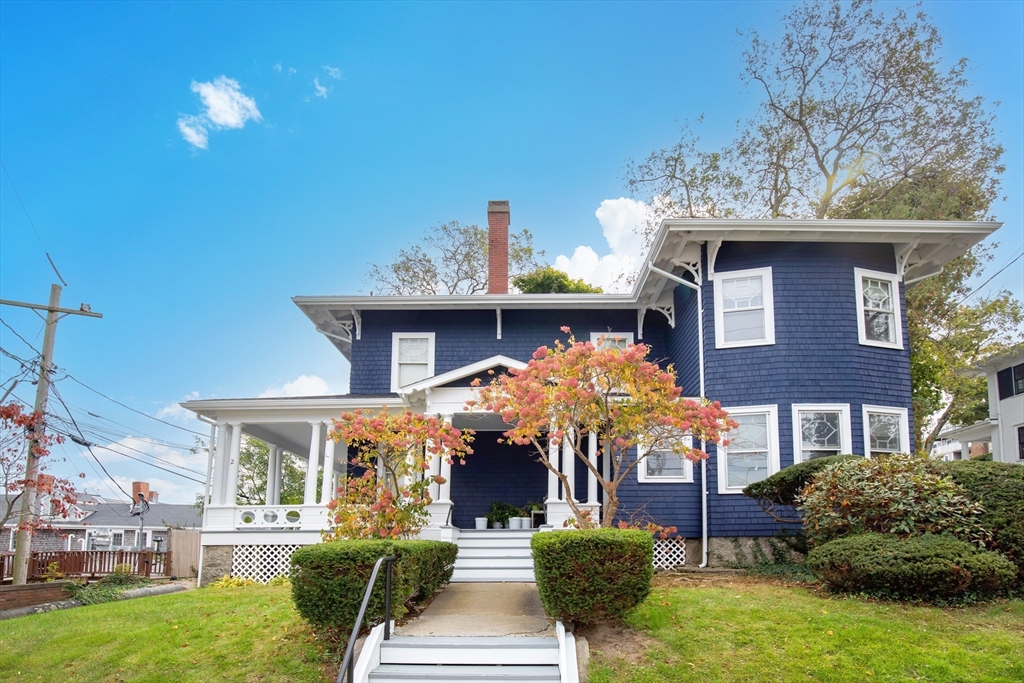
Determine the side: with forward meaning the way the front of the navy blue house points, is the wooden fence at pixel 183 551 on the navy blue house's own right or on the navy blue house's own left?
on the navy blue house's own right

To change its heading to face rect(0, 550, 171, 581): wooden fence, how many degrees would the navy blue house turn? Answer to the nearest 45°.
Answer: approximately 90° to its right

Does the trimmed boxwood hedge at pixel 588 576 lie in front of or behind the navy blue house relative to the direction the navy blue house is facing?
in front

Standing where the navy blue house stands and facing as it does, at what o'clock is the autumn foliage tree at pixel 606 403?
The autumn foliage tree is roughly at 1 o'clock from the navy blue house.

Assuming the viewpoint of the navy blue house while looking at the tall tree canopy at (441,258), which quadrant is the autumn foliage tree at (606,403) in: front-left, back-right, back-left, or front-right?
back-left

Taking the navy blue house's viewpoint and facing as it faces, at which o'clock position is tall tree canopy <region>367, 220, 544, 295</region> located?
The tall tree canopy is roughly at 5 o'clock from the navy blue house.

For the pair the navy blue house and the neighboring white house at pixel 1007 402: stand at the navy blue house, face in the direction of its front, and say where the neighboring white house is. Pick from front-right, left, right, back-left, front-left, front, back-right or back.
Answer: back-left

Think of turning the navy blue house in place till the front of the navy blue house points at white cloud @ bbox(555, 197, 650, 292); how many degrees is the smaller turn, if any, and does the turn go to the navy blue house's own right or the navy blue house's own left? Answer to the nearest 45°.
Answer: approximately 180°

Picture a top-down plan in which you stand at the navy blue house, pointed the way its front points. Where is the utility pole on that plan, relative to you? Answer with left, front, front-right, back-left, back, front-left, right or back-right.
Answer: right

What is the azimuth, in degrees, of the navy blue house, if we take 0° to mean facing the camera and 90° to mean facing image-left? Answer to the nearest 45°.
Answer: approximately 0°

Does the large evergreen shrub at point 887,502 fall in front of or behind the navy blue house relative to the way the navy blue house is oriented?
in front
